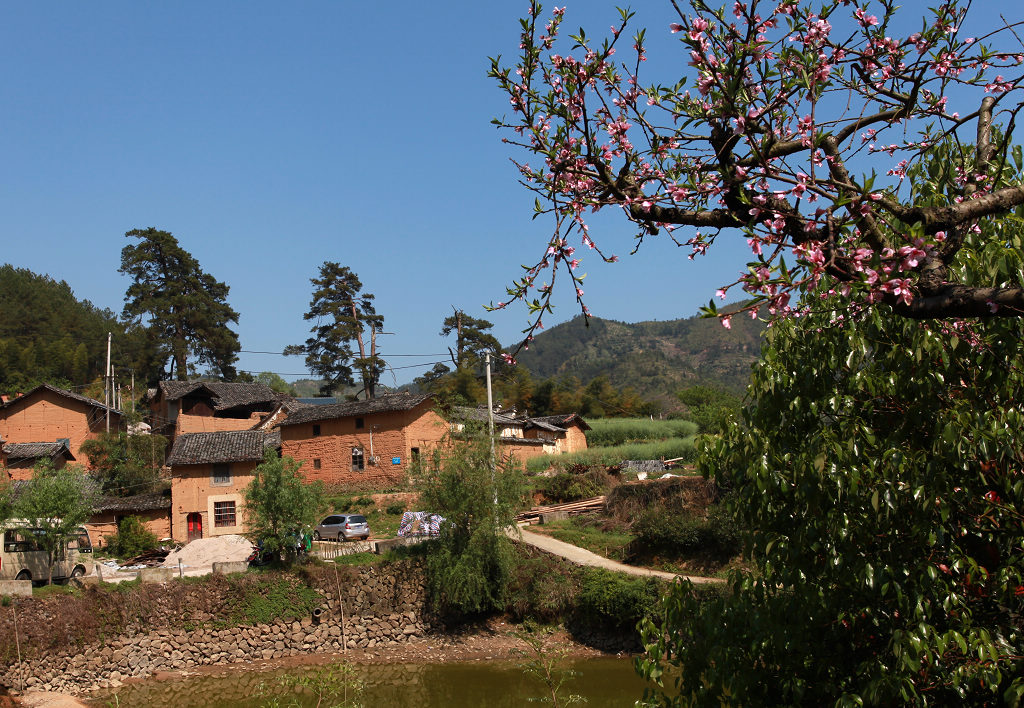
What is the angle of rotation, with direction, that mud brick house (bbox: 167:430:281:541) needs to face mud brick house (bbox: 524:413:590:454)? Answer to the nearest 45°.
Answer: approximately 135° to its left

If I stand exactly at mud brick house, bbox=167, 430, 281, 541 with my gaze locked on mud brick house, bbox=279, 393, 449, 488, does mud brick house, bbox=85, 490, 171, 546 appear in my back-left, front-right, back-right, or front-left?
back-left

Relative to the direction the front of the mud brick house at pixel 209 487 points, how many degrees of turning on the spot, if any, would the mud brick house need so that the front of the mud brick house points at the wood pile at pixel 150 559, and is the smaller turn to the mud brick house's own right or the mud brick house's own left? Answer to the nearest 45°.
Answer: approximately 45° to the mud brick house's own right

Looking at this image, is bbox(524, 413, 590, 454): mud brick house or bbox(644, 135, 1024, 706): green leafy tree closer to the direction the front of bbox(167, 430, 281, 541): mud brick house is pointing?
the green leafy tree

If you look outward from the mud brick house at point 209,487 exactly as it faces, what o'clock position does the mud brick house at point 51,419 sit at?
the mud brick house at point 51,419 is roughly at 5 o'clock from the mud brick house at point 209,487.

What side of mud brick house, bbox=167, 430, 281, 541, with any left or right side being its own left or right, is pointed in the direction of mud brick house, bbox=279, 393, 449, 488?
left

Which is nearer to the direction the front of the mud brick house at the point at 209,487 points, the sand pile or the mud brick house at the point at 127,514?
the sand pile

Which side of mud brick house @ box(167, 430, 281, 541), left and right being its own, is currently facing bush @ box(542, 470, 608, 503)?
left

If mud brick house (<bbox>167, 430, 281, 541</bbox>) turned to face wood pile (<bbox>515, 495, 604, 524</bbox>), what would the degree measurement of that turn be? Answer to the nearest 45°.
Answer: approximately 90° to its left

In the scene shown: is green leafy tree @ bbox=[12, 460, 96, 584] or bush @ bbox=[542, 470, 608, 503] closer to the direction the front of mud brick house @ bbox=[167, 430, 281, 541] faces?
the green leafy tree

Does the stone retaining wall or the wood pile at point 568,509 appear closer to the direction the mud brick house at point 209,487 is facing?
the stone retaining wall

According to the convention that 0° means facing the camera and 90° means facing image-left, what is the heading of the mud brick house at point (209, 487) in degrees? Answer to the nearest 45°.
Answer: approximately 0°

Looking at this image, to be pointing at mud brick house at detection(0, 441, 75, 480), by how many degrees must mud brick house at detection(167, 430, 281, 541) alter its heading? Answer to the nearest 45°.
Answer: approximately 135° to its right
